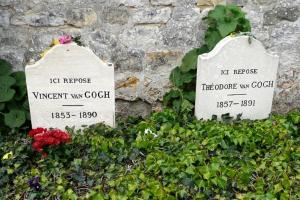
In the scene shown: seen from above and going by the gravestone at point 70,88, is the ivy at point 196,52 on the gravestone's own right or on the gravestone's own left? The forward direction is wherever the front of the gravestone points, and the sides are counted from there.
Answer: on the gravestone's own left

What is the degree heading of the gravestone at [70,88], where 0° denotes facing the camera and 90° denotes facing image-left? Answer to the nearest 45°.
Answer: approximately 0°

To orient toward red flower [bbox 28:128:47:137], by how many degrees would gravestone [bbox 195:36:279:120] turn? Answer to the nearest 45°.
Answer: approximately 45° to its right

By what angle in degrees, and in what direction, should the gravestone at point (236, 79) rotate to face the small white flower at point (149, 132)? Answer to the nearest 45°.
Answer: approximately 45° to its right

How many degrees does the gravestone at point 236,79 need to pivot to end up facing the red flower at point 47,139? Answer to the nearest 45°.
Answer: approximately 45° to its right

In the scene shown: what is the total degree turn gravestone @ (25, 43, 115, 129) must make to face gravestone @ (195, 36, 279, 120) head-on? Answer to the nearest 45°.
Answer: approximately 90° to its left

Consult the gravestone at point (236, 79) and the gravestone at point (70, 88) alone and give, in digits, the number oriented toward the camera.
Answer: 2

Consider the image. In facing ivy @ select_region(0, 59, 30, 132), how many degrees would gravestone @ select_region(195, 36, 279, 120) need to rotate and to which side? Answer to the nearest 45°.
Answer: approximately 90° to its right

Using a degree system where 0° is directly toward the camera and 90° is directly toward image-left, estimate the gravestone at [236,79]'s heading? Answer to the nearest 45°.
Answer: approximately 0°
